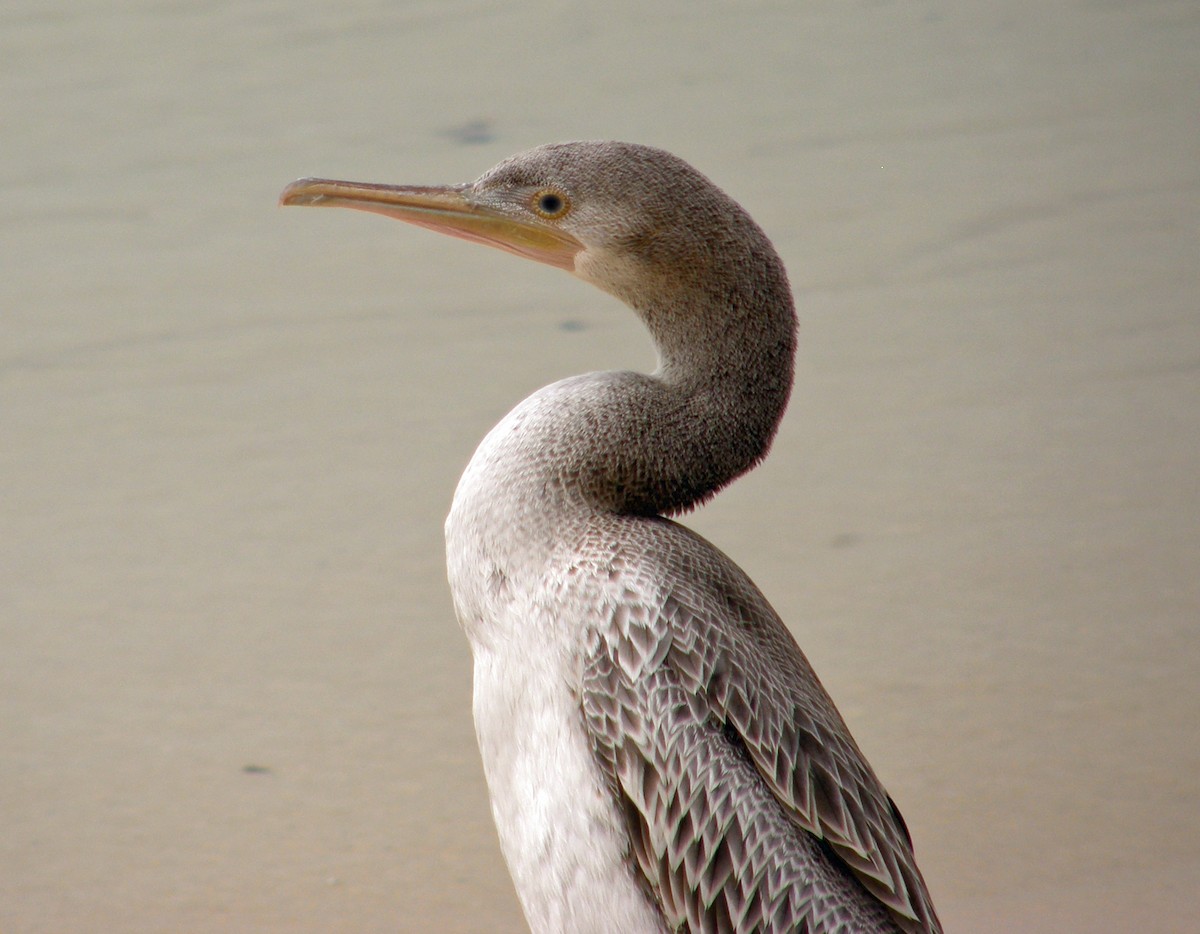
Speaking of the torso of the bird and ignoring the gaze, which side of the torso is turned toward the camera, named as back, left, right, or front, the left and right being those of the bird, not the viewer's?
left
